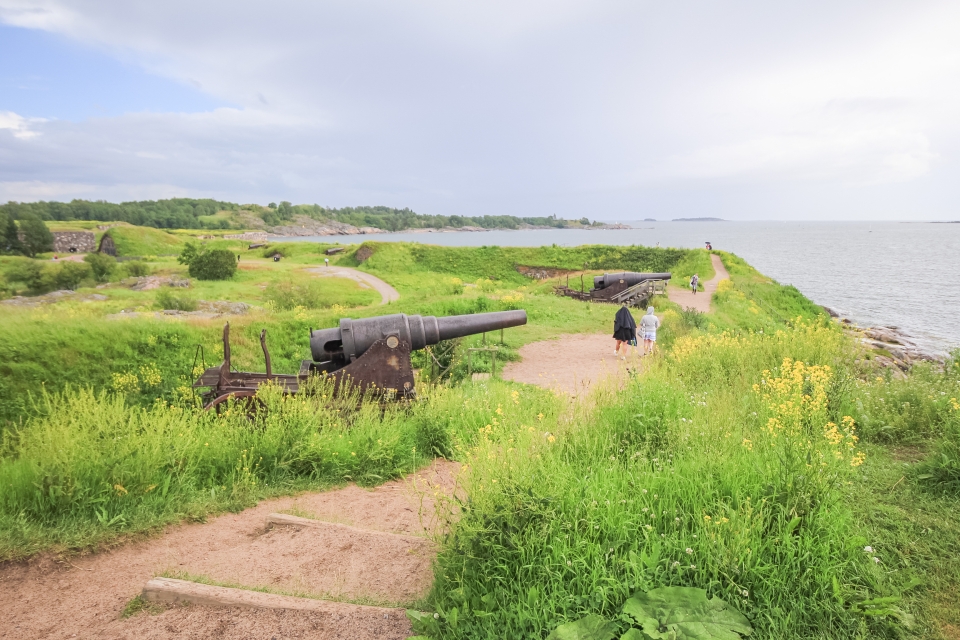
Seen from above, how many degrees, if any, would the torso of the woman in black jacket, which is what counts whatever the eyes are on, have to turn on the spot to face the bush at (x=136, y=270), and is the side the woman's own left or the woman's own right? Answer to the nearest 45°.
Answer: approximately 45° to the woman's own left

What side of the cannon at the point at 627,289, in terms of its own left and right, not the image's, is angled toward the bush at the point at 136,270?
back

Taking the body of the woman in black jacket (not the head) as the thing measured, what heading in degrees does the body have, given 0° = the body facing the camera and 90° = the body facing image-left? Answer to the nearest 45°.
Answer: approximately 180°

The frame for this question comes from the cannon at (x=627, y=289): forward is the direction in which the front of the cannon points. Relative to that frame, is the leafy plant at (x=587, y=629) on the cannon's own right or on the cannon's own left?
on the cannon's own right

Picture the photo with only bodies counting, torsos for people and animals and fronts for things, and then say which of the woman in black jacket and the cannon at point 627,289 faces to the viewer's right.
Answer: the cannon

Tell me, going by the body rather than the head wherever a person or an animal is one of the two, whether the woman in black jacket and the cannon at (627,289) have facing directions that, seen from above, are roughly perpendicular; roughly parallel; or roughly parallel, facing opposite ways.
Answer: roughly perpendicular

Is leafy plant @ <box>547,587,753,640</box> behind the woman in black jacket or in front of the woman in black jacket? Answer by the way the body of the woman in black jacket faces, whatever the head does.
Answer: behind

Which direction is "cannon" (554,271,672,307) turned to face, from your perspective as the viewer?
facing to the right of the viewer

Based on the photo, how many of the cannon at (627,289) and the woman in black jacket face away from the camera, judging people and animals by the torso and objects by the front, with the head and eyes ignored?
1
